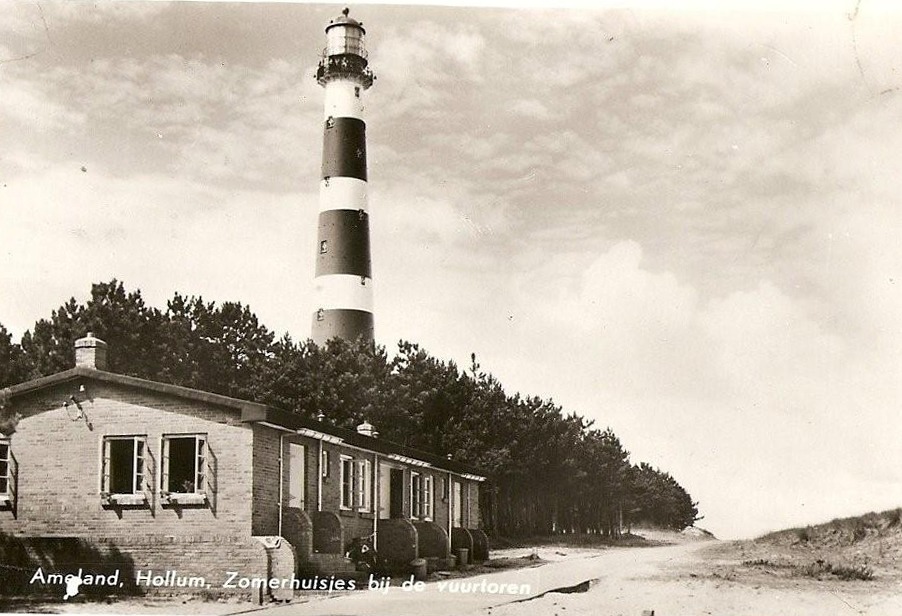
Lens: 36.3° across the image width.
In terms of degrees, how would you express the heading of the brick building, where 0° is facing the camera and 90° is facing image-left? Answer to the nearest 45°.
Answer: approximately 315°

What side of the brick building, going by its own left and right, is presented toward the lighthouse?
left
